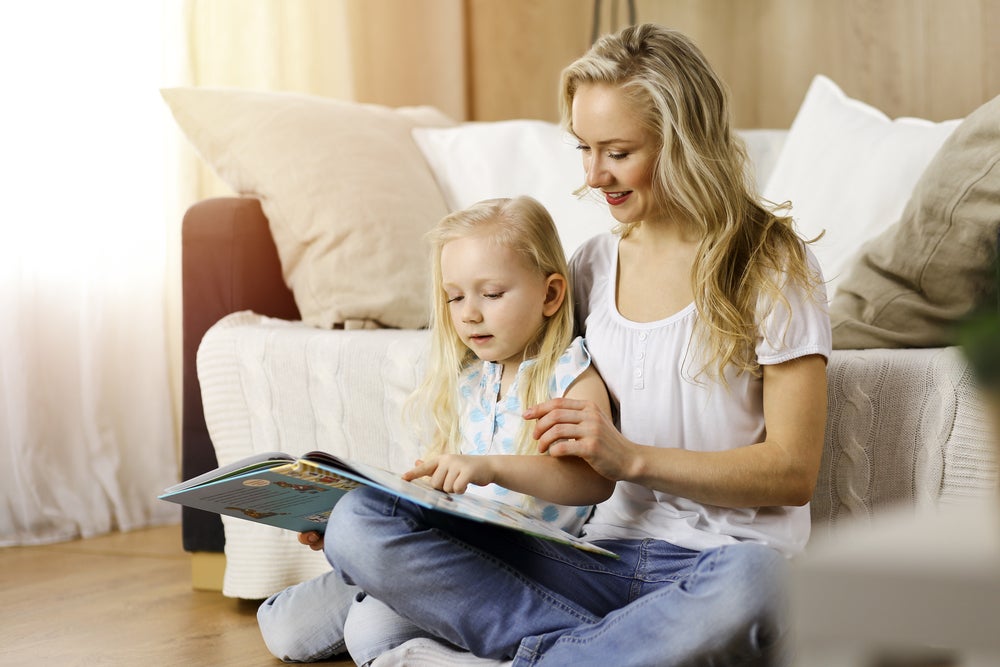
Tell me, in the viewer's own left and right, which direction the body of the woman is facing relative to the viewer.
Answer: facing the viewer and to the left of the viewer

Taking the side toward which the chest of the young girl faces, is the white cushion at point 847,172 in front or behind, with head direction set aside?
behind

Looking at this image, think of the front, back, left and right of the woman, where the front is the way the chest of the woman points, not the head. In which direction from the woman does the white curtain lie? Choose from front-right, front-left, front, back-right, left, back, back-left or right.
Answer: right

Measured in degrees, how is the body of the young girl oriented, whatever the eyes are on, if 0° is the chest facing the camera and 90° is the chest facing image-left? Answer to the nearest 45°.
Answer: approximately 45°

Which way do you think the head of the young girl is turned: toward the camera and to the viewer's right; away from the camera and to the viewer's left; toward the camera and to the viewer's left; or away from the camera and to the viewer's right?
toward the camera and to the viewer's left

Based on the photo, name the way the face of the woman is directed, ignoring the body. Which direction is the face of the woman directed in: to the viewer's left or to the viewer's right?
to the viewer's left

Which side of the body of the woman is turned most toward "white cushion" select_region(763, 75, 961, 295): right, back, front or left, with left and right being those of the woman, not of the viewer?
back

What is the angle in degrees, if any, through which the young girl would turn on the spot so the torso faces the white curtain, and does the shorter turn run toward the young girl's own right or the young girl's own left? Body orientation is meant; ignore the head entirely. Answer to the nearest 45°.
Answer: approximately 90° to the young girl's own right

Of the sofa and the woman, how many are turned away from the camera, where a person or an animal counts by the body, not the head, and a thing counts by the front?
0
